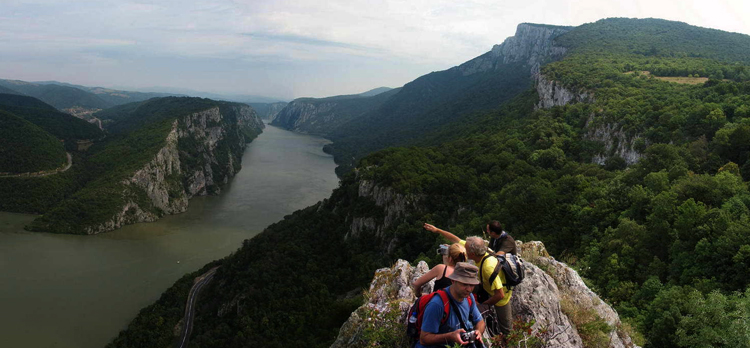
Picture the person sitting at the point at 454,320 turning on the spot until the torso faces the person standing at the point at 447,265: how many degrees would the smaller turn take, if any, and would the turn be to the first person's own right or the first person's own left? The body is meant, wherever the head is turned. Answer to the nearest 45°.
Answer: approximately 135° to the first person's own left

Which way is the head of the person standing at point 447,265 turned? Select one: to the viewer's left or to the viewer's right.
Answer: to the viewer's left

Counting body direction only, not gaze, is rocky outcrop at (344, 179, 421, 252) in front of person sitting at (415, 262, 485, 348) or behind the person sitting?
behind

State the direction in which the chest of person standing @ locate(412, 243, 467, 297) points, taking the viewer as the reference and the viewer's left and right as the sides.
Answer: facing away from the viewer and to the left of the viewer

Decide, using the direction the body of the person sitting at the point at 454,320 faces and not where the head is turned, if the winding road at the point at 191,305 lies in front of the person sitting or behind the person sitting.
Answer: behind

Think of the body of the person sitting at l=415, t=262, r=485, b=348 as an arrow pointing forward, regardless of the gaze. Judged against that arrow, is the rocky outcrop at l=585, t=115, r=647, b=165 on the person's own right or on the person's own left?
on the person's own left

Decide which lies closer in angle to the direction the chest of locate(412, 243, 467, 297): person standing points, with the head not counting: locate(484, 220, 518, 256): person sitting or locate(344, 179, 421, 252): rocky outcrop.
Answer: the rocky outcrop

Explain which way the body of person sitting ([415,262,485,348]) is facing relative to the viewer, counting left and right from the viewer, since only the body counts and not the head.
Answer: facing the viewer and to the right of the viewer

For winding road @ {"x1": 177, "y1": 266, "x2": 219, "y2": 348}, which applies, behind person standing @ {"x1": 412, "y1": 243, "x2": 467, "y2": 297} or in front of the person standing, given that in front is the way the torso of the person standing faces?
in front

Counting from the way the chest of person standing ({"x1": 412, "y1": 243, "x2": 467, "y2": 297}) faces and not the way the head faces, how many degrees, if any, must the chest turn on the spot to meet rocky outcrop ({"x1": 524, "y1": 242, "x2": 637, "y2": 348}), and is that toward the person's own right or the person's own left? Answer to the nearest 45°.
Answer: approximately 90° to the person's own right

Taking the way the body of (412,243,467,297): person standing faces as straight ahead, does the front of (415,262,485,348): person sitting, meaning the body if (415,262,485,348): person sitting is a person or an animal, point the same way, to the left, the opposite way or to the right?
the opposite way

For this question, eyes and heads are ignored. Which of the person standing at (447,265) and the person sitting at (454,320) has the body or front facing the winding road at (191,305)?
the person standing at (447,265)

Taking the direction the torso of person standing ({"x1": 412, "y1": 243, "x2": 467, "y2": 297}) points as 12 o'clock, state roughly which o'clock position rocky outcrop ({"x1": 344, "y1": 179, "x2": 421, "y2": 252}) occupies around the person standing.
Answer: The rocky outcrop is roughly at 1 o'clock from the person standing.

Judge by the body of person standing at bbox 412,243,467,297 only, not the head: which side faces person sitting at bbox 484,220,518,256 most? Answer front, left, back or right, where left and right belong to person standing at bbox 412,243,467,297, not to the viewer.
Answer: right
